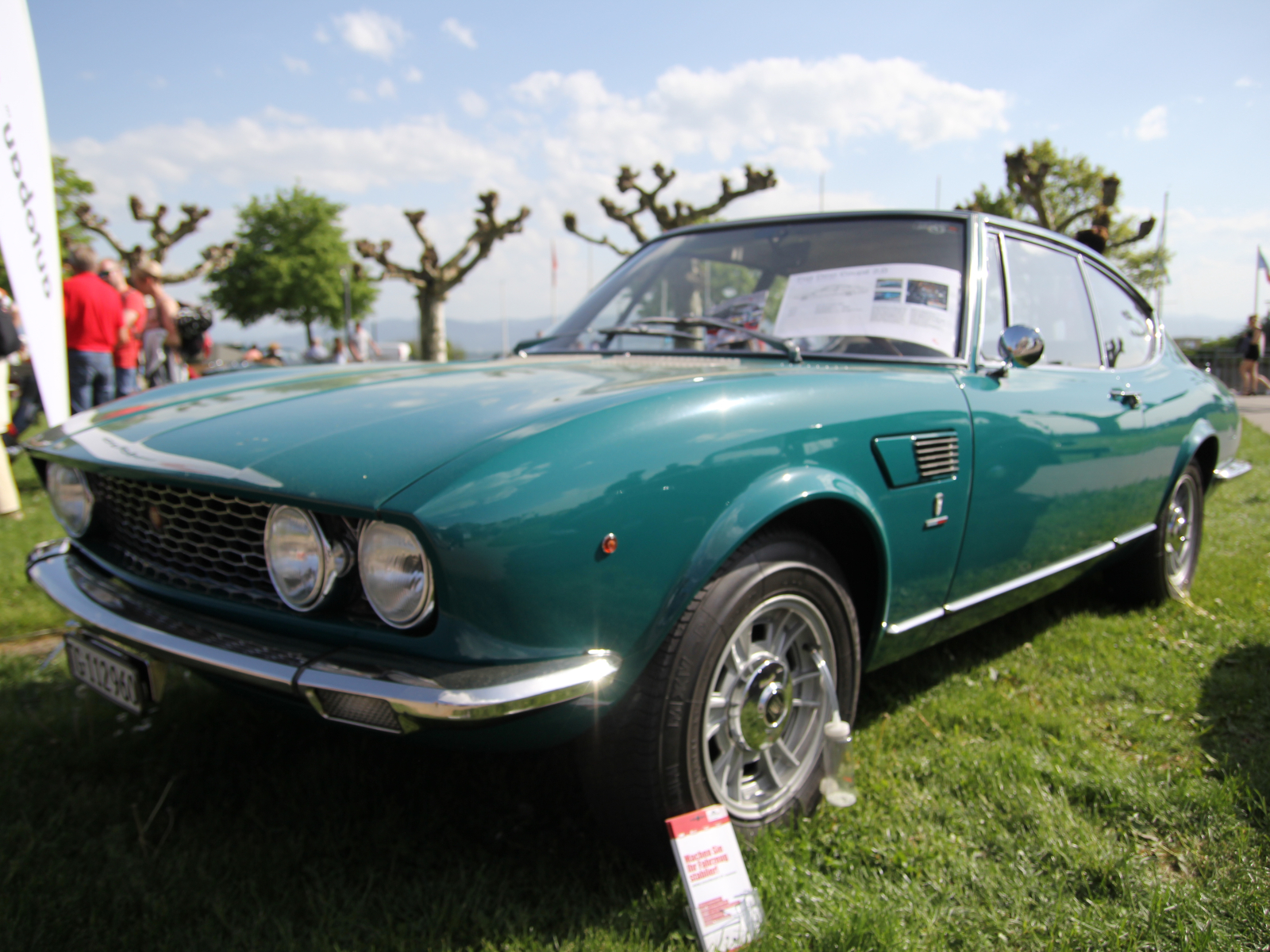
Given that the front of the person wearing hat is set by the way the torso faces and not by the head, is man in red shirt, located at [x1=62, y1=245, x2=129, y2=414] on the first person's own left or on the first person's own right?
on the first person's own left

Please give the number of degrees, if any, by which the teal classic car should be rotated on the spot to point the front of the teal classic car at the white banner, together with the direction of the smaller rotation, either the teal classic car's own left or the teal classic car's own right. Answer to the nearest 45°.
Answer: approximately 90° to the teal classic car's own right

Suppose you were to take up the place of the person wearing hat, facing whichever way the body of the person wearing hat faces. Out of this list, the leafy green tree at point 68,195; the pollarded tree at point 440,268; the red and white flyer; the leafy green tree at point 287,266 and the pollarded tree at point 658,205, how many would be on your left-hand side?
1

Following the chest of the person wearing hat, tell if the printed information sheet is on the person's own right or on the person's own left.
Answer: on the person's own left

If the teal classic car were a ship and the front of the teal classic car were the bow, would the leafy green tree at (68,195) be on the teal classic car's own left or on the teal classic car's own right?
on the teal classic car's own right

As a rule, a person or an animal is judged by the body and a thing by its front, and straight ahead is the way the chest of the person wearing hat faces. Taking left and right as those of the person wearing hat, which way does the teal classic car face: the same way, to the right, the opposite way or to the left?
the same way

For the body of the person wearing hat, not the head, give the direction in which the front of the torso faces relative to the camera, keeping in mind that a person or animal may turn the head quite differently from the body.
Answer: to the viewer's left

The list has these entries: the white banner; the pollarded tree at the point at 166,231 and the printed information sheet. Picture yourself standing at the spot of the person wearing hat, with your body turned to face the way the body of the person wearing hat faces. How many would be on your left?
2

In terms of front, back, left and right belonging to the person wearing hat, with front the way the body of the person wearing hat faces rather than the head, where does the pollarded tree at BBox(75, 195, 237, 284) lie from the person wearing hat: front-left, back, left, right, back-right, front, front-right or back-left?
right

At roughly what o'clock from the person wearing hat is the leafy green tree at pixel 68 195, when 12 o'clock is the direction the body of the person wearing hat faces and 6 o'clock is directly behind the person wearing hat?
The leafy green tree is roughly at 3 o'clock from the person wearing hat.

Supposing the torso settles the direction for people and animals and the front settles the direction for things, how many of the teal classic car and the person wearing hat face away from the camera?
0

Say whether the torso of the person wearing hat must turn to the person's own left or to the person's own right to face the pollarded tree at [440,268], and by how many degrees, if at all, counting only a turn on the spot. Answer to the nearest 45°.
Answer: approximately 135° to the person's own right

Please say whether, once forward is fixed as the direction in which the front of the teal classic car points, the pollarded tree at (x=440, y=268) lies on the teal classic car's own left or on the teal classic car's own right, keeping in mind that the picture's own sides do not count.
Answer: on the teal classic car's own right
